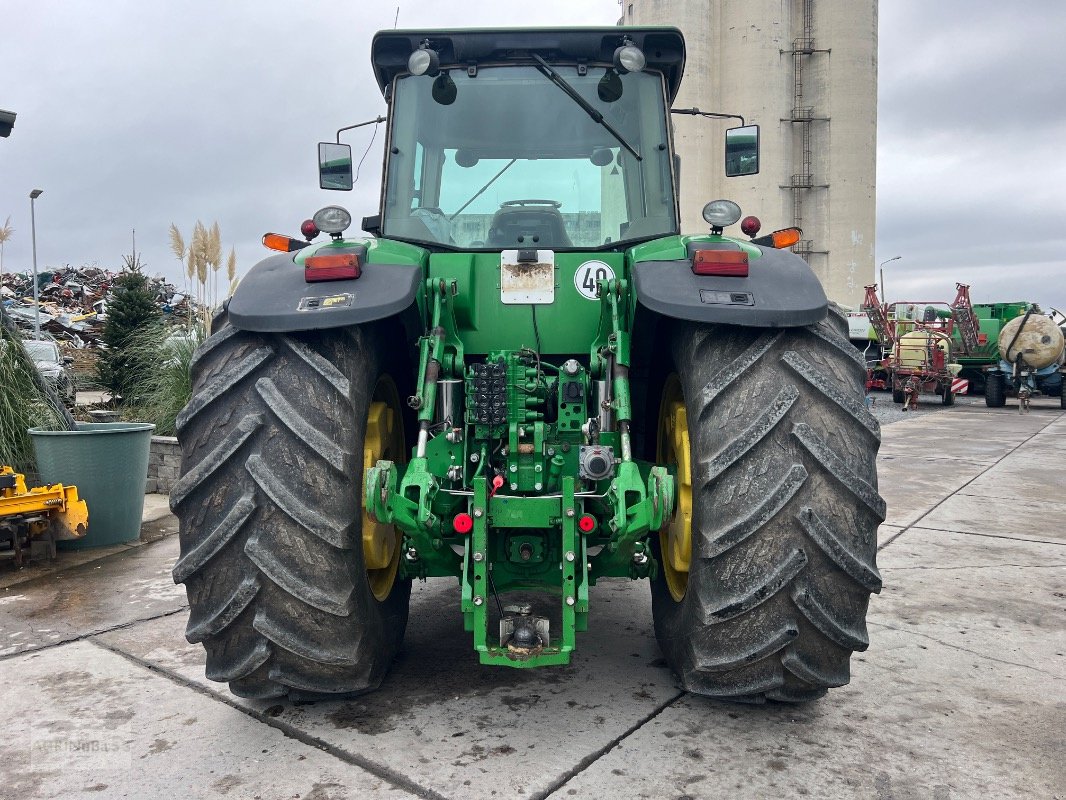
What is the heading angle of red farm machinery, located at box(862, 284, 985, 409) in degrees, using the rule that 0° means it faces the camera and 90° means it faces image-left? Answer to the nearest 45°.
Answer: approximately 0°

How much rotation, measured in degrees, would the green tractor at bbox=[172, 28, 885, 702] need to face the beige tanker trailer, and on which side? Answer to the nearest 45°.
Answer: approximately 45° to its right

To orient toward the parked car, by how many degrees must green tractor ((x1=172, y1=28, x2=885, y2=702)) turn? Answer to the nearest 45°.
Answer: approximately 45° to its left

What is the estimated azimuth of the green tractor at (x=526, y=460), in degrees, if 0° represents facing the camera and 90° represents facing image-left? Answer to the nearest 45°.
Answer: approximately 180°

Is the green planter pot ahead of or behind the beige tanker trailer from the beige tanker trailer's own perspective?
ahead

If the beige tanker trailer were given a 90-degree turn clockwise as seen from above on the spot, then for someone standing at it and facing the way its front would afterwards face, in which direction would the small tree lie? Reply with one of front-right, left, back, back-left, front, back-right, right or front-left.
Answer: front-left

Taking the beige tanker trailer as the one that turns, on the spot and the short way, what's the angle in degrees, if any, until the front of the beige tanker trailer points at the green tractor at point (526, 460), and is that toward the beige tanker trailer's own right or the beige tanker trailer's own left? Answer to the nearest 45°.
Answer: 0° — it already faces it
